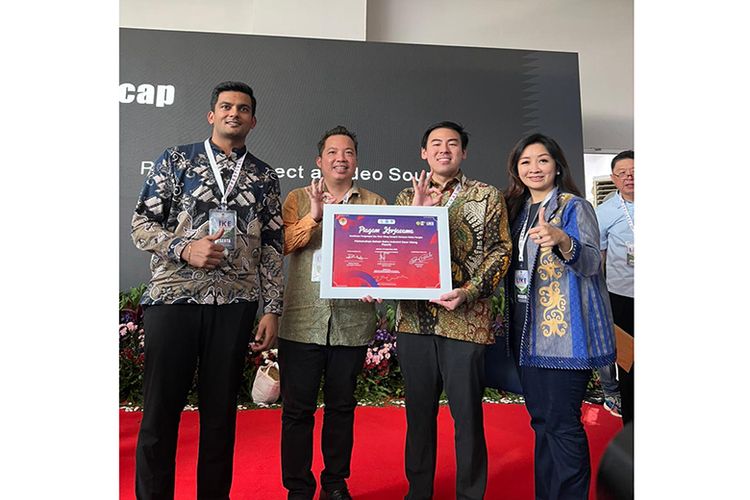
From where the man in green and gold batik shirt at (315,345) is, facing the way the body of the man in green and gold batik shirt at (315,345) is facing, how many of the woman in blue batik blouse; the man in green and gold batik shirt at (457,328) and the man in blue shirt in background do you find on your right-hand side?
0

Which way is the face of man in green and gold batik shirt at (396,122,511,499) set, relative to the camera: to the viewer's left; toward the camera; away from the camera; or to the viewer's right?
toward the camera

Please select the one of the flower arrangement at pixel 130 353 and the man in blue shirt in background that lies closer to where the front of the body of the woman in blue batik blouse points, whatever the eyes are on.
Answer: the flower arrangement

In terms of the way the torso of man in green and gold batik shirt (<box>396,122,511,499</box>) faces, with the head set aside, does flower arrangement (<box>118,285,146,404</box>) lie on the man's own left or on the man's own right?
on the man's own right

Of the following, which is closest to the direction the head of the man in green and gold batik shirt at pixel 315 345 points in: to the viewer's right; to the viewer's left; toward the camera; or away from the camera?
toward the camera

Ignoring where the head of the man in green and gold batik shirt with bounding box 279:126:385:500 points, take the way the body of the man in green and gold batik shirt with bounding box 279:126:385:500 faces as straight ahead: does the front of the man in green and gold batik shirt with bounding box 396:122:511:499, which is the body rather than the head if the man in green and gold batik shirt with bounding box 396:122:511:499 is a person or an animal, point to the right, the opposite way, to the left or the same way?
the same way

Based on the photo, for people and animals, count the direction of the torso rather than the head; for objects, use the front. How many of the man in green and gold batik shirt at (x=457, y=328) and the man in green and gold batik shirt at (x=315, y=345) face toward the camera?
2

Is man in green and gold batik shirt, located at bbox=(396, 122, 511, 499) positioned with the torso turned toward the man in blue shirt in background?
no

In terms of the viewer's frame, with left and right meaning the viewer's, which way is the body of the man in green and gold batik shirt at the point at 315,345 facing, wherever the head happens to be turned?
facing the viewer

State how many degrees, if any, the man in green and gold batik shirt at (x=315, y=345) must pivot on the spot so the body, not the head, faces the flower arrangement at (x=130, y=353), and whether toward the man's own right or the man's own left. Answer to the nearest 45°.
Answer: approximately 135° to the man's own right

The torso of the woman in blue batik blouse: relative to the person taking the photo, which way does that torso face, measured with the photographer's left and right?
facing the viewer and to the left of the viewer

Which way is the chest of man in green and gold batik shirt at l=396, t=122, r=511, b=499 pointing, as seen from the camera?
toward the camera

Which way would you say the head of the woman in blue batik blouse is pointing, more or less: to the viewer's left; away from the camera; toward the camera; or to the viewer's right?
toward the camera

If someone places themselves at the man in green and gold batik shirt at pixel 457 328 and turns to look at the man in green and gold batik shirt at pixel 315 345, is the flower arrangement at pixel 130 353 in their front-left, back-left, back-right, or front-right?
front-right

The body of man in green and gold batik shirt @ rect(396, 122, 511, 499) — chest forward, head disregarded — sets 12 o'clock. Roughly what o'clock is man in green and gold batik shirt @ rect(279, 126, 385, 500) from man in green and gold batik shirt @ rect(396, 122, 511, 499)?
man in green and gold batik shirt @ rect(279, 126, 385, 500) is roughly at 3 o'clock from man in green and gold batik shirt @ rect(396, 122, 511, 499).

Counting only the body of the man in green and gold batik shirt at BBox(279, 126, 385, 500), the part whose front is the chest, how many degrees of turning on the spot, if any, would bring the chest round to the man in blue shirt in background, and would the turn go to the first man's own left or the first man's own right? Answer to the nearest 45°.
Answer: approximately 90° to the first man's own left
